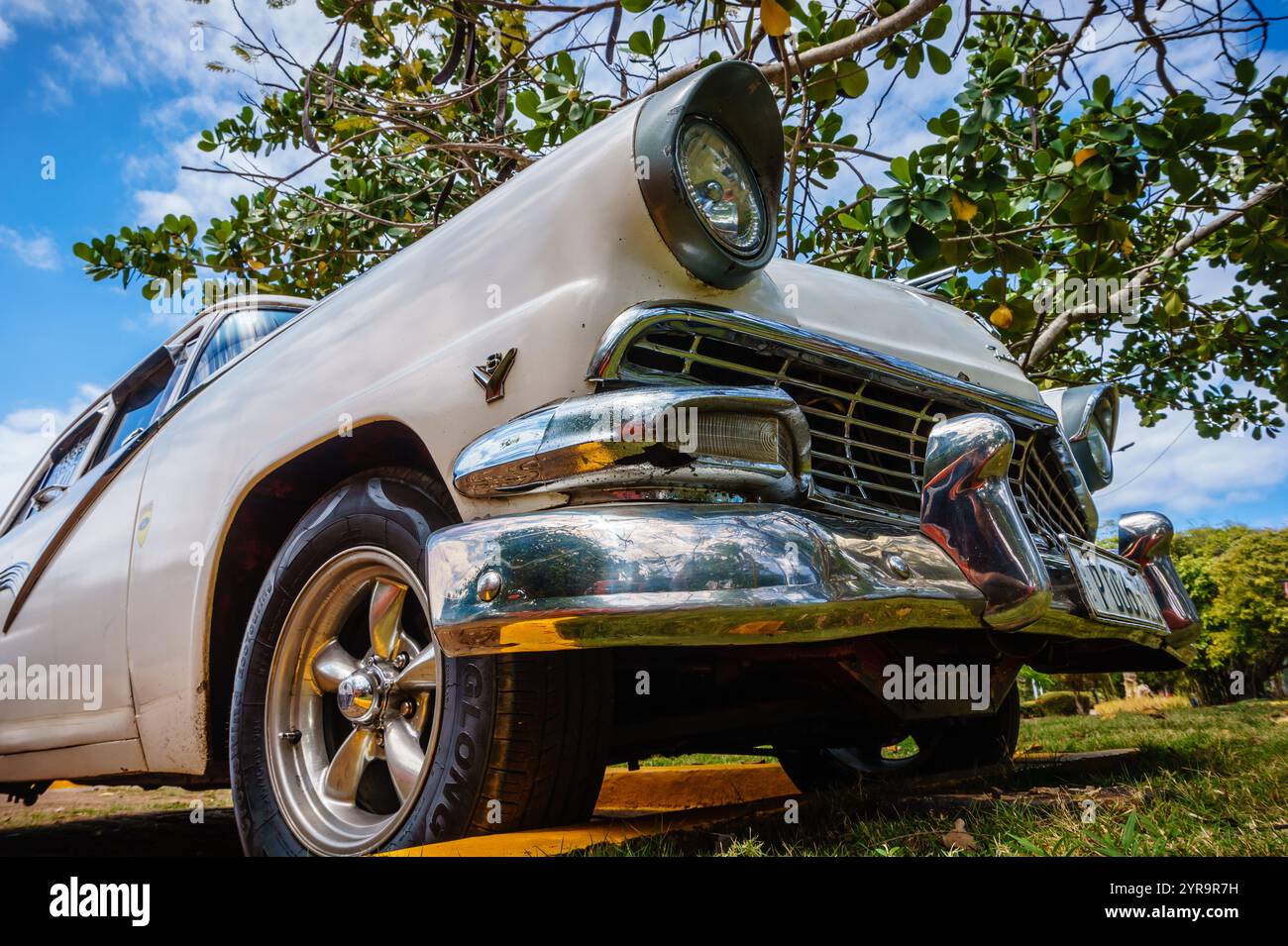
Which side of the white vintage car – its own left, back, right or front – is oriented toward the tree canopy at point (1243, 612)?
left

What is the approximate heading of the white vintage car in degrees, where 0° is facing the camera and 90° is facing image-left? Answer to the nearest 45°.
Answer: approximately 315°
